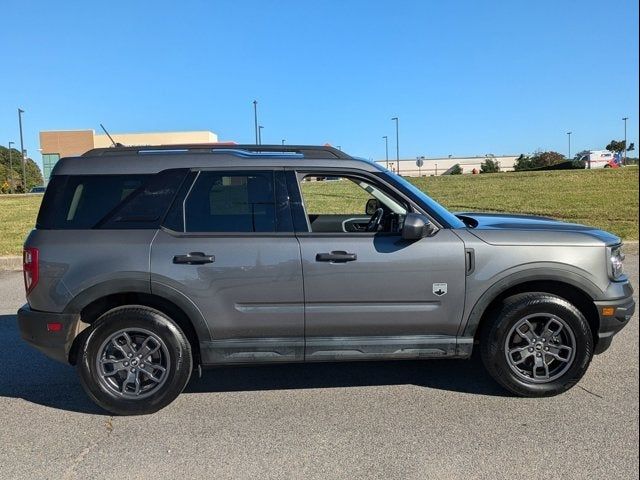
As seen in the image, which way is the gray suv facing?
to the viewer's right
